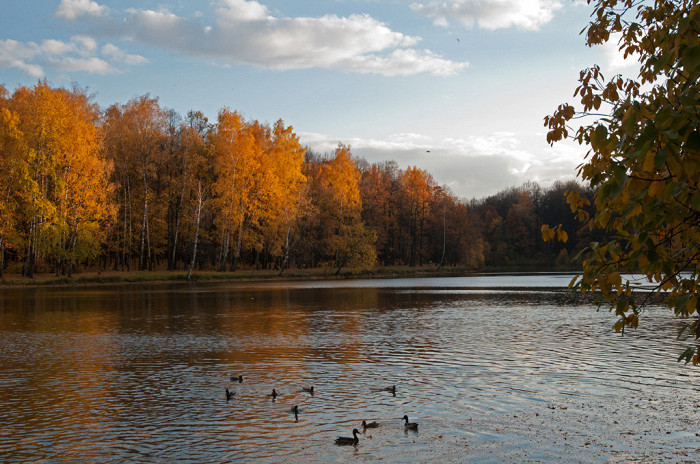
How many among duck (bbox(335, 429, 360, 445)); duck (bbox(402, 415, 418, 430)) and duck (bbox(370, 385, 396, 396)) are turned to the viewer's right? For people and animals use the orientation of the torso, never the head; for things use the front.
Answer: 2

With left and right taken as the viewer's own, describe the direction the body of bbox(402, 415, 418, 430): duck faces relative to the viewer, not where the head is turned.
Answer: facing to the left of the viewer

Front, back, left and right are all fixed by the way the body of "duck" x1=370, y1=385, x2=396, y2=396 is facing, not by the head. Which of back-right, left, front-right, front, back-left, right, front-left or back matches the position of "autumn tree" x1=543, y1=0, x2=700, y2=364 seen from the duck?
right

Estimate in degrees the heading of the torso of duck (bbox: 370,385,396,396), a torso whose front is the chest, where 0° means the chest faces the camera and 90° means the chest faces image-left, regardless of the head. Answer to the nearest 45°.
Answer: approximately 270°

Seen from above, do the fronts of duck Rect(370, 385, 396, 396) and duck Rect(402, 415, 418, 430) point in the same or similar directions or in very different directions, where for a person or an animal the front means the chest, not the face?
very different directions

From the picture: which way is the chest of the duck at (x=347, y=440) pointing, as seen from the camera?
to the viewer's right

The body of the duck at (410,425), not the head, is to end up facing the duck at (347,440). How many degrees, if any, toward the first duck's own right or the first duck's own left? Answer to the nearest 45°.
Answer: approximately 45° to the first duck's own left
